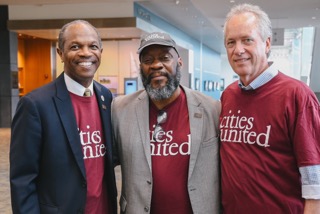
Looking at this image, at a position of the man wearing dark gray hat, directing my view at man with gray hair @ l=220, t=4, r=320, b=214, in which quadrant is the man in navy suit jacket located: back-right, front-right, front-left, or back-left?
back-right

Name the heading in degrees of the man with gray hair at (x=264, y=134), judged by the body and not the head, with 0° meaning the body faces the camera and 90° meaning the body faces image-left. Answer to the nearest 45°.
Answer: approximately 45°

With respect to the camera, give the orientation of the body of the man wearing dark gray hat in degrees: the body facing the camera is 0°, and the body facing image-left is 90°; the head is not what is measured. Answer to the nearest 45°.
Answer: approximately 0°

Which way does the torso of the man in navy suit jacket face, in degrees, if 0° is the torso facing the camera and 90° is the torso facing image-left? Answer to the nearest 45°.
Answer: approximately 315°

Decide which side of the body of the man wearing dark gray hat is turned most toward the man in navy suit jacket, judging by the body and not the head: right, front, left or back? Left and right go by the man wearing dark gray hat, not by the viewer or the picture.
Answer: right
